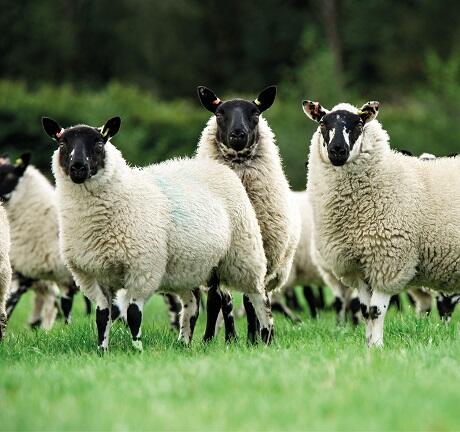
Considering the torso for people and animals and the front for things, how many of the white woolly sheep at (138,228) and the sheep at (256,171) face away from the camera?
0

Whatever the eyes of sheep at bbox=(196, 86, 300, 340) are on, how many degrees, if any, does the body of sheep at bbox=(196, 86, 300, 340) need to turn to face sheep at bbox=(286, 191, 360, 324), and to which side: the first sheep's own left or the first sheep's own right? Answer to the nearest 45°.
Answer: approximately 180°

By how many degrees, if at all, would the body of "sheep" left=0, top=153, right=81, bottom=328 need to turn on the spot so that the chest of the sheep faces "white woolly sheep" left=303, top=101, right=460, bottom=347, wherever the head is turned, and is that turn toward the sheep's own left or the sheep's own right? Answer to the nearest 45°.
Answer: approximately 90° to the sheep's own left

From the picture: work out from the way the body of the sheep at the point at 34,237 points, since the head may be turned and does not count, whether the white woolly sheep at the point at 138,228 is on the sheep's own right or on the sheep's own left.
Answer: on the sheep's own left

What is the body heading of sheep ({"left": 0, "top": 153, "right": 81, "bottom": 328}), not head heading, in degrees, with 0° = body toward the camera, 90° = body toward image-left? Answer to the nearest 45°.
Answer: approximately 45°

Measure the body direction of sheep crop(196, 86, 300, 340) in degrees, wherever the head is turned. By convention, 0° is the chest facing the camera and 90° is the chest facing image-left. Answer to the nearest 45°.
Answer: approximately 0°

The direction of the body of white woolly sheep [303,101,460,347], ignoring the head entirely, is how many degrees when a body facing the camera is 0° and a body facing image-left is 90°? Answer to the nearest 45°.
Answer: approximately 45°
